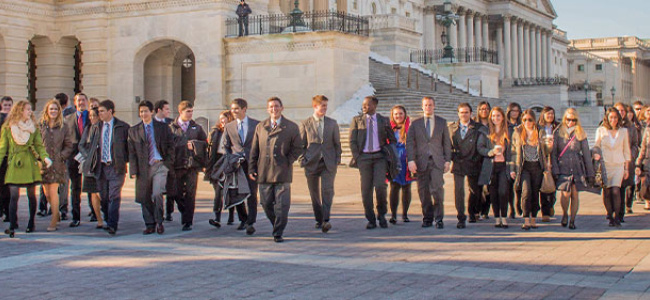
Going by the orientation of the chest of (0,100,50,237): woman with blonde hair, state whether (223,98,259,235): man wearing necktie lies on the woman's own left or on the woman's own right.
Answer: on the woman's own left

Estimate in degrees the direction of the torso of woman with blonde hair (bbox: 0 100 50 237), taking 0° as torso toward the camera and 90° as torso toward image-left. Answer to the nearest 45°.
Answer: approximately 0°

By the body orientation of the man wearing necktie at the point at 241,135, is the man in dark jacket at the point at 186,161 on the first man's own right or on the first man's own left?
on the first man's own right

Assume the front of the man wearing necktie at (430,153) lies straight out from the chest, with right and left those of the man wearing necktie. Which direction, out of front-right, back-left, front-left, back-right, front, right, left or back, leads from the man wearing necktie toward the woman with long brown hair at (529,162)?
left

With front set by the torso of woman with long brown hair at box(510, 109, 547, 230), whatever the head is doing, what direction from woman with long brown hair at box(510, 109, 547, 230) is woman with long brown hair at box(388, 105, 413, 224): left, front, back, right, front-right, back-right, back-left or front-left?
right
